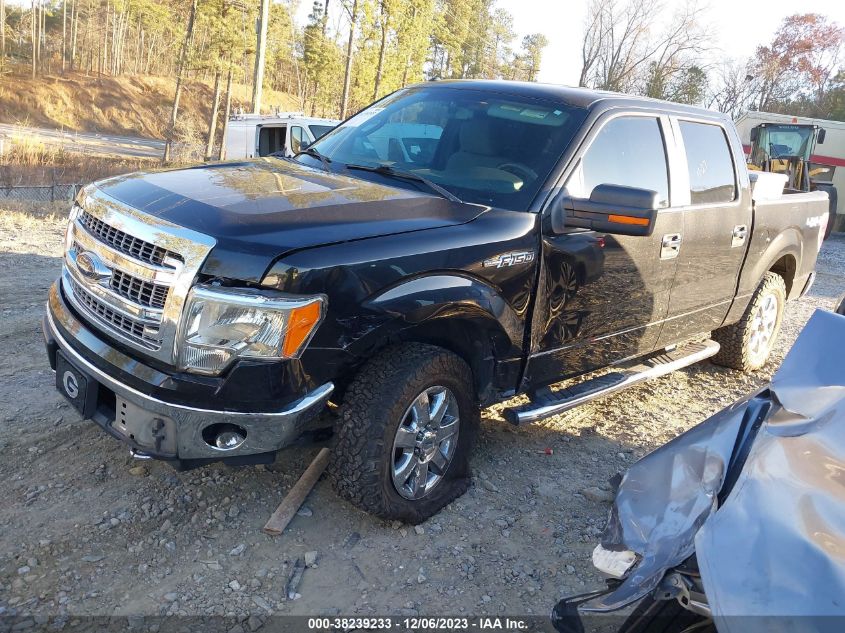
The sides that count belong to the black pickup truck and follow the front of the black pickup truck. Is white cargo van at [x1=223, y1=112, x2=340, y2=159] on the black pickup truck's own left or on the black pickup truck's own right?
on the black pickup truck's own right

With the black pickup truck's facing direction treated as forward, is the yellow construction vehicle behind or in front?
behind

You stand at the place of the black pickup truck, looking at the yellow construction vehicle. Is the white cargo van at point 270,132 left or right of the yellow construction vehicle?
left

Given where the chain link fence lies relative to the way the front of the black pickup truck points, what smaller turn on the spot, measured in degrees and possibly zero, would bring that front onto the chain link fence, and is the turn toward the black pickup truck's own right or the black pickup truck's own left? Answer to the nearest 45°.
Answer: approximately 90° to the black pickup truck's own right

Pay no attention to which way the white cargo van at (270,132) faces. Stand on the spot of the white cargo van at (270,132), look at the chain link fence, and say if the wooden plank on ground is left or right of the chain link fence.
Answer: left

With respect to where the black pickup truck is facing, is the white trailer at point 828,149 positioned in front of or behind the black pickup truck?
behind

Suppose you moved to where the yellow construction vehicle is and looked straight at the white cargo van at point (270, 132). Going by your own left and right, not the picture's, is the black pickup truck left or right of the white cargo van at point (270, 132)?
left

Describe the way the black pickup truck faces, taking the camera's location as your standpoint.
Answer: facing the viewer and to the left of the viewer
